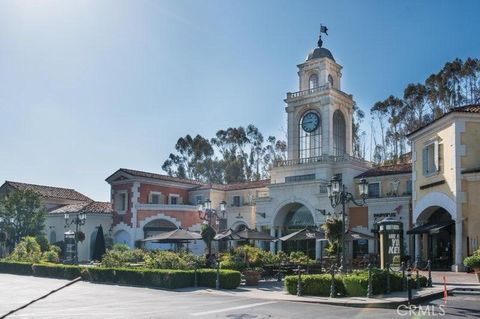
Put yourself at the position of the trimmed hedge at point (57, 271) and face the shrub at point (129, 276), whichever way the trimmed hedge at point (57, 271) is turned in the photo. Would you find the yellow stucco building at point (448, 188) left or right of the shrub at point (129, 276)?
left

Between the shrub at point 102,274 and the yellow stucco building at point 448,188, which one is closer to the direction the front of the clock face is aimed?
the shrub

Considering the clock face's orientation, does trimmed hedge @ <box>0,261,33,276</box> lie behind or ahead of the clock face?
ahead

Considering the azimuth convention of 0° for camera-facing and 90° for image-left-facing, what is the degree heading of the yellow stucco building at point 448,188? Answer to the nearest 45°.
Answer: approximately 45°

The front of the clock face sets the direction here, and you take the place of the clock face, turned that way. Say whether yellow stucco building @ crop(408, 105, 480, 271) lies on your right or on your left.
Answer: on your left

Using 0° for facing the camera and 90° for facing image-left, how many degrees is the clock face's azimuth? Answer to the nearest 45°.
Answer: approximately 45°

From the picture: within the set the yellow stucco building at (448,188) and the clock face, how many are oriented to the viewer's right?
0

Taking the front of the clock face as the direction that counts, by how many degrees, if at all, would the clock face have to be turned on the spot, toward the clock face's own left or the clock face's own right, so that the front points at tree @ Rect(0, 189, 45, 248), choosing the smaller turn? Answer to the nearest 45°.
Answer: approximately 45° to the clock face's own right

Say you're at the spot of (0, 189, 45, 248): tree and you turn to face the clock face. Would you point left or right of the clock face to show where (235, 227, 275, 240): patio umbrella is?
right

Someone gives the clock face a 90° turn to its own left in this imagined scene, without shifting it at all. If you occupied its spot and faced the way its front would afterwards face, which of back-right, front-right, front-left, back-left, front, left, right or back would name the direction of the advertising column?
front-right
